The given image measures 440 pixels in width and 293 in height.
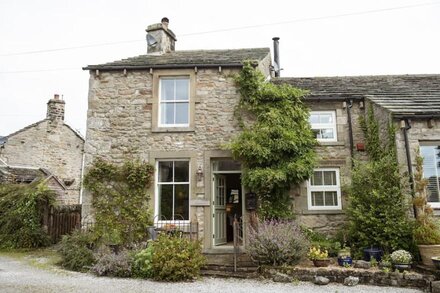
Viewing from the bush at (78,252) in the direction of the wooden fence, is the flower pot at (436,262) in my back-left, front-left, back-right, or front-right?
back-right

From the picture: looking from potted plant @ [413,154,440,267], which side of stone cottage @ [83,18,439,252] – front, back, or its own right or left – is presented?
left

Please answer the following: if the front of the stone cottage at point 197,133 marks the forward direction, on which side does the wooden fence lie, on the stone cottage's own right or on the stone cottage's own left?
on the stone cottage's own right

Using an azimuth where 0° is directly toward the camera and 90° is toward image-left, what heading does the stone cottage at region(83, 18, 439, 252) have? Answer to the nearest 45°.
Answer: approximately 0°

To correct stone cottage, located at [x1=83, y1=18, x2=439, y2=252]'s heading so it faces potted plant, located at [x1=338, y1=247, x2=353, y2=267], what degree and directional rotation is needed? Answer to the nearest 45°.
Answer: approximately 45° to its left

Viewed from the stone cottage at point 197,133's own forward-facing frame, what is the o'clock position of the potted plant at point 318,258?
The potted plant is roughly at 10 o'clock from the stone cottage.

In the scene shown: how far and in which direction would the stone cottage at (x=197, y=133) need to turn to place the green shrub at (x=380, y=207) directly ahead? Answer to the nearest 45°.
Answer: approximately 90° to its left

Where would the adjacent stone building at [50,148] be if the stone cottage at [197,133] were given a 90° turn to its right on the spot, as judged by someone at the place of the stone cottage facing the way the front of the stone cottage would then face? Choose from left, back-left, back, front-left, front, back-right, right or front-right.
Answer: front-right

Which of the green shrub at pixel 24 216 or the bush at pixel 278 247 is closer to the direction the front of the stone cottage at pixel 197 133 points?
the bush

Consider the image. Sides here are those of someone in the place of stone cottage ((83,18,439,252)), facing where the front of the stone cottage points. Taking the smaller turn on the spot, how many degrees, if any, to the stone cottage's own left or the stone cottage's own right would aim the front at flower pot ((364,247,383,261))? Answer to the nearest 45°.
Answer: approximately 90° to the stone cottage's own left

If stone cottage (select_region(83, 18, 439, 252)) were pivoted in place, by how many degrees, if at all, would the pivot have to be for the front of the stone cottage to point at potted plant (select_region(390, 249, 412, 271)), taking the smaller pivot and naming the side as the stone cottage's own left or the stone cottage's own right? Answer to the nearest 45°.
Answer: approximately 45° to the stone cottage's own left
